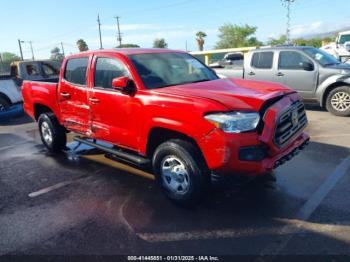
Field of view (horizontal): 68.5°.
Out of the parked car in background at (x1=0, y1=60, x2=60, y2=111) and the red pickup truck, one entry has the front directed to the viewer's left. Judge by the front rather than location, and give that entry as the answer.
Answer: the parked car in background

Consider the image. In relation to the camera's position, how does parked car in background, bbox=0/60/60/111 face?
facing to the left of the viewer

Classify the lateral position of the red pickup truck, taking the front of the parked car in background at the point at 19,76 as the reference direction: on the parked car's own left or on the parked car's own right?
on the parked car's own left

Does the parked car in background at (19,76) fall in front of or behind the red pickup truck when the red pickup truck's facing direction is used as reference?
behind

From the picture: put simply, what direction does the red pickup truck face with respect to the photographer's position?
facing the viewer and to the right of the viewer
